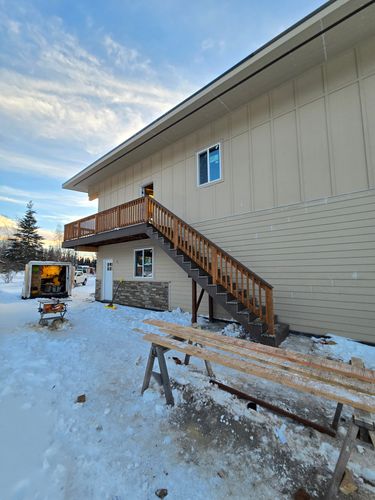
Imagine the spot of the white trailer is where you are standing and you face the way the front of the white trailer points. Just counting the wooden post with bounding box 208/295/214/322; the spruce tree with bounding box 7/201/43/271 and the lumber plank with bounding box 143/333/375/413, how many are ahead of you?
1

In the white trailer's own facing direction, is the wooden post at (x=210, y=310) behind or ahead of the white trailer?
behind

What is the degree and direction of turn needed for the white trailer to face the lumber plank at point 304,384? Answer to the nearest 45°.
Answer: approximately 180°

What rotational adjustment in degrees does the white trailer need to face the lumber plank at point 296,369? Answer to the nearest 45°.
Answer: approximately 180°

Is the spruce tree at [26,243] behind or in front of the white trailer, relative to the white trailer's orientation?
in front

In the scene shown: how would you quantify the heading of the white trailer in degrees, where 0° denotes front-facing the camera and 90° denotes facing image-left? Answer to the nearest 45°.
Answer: approximately 180°

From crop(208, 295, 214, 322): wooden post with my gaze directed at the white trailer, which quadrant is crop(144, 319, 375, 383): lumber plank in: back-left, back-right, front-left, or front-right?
back-left

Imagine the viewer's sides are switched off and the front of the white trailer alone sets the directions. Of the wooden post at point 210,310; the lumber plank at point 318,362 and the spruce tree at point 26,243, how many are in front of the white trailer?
1

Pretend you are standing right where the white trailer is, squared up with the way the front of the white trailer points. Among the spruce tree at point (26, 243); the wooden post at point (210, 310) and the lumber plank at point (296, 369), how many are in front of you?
1

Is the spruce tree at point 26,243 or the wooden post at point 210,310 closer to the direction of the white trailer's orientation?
the spruce tree

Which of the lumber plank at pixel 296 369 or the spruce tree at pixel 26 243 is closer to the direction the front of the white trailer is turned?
the spruce tree

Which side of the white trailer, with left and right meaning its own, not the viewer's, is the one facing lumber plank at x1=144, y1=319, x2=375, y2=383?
back

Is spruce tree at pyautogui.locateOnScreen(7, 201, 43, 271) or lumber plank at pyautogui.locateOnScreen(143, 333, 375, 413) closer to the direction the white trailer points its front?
the spruce tree
